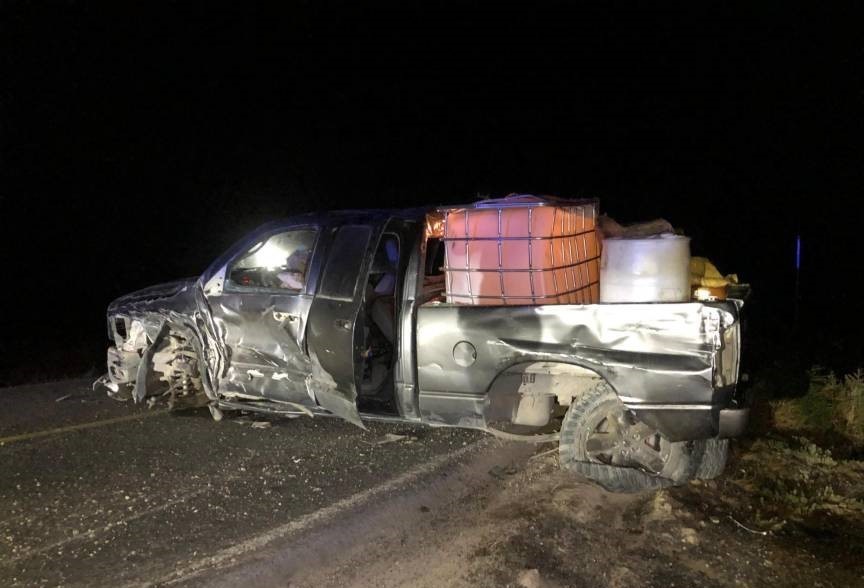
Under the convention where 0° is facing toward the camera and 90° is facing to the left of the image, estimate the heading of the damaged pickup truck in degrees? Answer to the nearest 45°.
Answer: approximately 90°
